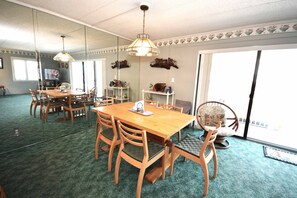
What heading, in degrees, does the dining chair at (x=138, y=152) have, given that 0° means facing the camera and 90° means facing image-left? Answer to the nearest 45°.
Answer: approximately 225°

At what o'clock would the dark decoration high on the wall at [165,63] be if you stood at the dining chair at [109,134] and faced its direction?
The dark decoration high on the wall is roughly at 12 o'clock from the dining chair.

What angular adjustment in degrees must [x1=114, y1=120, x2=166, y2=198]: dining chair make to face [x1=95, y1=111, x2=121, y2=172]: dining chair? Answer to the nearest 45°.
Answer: approximately 90° to its left

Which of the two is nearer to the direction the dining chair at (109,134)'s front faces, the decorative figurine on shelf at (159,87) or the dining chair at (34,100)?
the decorative figurine on shelf

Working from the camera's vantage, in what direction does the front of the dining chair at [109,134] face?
facing away from the viewer and to the right of the viewer

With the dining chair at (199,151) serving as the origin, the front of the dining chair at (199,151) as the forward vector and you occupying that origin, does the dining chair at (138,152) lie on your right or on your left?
on your left

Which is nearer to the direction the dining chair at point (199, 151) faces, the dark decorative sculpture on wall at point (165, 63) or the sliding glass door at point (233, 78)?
the dark decorative sculpture on wall

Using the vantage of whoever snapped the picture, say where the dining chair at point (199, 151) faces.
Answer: facing away from the viewer and to the left of the viewer
